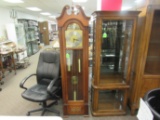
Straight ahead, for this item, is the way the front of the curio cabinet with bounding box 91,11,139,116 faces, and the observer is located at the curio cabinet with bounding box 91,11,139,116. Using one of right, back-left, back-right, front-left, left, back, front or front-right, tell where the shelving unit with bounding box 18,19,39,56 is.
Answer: back-right

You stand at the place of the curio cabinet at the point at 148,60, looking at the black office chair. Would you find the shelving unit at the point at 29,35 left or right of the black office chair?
right

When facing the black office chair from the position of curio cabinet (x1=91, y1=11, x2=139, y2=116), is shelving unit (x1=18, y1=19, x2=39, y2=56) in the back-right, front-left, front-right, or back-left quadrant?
front-right

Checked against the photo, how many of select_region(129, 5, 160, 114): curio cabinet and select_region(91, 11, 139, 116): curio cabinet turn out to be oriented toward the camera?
2

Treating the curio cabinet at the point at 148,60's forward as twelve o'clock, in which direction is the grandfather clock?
The grandfather clock is roughly at 2 o'clock from the curio cabinet.

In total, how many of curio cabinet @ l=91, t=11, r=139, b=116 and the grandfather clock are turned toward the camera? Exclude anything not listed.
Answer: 2

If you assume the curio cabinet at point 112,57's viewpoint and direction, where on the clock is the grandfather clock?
The grandfather clock is roughly at 2 o'clock from the curio cabinet.

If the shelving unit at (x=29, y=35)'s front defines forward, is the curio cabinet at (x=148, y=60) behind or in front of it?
in front

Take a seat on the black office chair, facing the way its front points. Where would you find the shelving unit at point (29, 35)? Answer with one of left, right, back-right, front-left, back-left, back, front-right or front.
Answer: back-right

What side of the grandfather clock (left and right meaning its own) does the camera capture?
front

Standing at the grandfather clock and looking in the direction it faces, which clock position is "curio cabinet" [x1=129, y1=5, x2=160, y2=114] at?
The curio cabinet is roughly at 9 o'clock from the grandfather clock.

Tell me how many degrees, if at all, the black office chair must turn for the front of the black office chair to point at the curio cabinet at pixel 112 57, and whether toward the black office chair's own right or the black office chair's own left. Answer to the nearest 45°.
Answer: approximately 135° to the black office chair's own left

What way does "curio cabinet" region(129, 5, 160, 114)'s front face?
toward the camera

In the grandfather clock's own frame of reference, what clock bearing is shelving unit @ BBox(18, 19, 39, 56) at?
The shelving unit is roughly at 5 o'clock from the grandfather clock.
